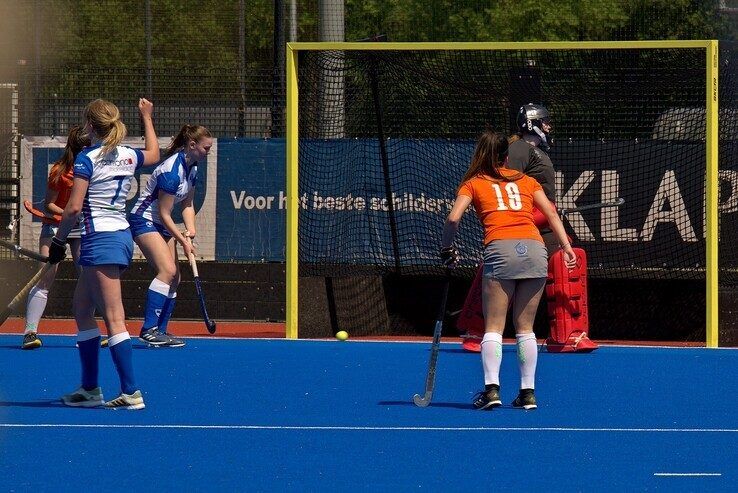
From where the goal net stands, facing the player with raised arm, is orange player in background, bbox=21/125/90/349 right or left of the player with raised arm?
right

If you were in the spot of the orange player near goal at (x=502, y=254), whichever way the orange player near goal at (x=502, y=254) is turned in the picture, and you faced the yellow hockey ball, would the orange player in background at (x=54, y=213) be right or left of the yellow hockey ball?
left

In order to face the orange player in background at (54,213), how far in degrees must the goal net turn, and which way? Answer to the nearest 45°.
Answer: approximately 45° to its right

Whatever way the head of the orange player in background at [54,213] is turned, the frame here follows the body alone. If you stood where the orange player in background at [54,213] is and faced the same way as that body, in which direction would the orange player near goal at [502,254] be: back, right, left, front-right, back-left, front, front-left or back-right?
front-right

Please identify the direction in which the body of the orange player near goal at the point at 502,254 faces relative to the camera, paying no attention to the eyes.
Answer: away from the camera

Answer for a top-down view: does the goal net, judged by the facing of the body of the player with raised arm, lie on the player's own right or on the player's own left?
on the player's own right

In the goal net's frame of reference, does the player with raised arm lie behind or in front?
in front

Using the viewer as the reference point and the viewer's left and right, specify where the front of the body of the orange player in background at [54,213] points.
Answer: facing to the right of the viewer

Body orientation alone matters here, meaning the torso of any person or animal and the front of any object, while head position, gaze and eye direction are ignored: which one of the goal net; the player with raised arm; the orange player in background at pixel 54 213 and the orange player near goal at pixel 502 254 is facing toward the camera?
the goal net

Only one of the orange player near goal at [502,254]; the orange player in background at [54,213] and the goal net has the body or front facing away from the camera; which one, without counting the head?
the orange player near goal at [502,254]

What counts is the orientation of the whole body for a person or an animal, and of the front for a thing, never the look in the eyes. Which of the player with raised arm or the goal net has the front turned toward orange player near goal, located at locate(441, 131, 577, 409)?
the goal net

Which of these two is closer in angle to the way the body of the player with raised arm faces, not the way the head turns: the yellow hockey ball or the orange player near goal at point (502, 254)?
the yellow hockey ball

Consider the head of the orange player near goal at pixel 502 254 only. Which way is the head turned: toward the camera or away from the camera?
away from the camera

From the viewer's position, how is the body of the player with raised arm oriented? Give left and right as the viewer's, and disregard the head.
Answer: facing away from the viewer and to the left of the viewer
